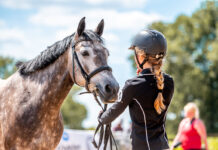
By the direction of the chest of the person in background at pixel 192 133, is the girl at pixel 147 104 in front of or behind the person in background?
in front

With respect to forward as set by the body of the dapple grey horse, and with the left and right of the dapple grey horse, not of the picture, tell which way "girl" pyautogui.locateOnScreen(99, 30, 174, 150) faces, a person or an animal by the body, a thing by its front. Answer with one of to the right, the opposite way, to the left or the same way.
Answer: the opposite way

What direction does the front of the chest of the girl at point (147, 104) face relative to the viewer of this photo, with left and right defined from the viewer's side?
facing away from the viewer and to the left of the viewer

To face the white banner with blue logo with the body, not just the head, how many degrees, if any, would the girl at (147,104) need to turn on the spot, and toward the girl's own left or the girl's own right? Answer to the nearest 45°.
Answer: approximately 45° to the girl's own right

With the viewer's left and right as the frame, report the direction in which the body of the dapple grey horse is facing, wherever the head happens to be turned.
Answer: facing the viewer and to the right of the viewer

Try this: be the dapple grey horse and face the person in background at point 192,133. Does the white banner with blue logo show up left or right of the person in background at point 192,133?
left

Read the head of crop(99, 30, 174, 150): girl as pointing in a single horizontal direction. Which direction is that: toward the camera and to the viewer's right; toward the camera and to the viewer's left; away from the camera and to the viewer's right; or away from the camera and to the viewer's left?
away from the camera and to the viewer's left

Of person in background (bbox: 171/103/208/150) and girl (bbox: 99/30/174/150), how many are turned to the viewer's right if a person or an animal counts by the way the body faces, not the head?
0

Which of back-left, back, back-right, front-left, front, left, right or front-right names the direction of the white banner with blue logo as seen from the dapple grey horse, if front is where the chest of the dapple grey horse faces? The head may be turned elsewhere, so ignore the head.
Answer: back-left

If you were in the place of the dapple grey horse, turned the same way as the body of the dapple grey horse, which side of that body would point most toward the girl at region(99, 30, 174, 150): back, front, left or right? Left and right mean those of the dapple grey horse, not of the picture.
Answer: front
